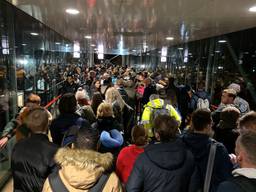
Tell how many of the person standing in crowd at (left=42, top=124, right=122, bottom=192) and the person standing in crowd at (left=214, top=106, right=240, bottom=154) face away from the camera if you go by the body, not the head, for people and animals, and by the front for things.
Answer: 2

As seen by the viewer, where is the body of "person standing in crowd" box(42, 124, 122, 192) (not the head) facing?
away from the camera

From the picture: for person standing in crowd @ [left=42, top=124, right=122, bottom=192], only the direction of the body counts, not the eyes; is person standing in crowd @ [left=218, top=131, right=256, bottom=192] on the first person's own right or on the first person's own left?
on the first person's own right

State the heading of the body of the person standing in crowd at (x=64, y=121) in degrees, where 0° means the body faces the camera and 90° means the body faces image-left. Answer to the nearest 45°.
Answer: approximately 180°

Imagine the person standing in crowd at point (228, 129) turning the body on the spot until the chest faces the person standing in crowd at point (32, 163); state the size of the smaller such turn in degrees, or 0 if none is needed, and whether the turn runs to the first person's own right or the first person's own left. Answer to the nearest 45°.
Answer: approximately 135° to the first person's own left

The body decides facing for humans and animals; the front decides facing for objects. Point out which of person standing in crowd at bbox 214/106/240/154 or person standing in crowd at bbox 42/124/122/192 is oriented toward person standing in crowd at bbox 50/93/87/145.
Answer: person standing in crowd at bbox 42/124/122/192

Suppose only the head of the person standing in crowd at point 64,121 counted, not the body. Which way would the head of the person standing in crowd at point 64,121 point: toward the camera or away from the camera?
away from the camera

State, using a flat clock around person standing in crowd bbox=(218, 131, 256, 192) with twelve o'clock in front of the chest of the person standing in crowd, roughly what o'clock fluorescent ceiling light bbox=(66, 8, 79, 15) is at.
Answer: The fluorescent ceiling light is roughly at 12 o'clock from the person standing in crowd.

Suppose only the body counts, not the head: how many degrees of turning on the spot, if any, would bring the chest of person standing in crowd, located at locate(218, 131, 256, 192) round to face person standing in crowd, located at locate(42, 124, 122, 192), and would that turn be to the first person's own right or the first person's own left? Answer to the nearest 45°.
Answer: approximately 45° to the first person's own left

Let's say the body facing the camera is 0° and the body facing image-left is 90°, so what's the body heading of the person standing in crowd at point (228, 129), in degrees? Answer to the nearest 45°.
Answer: approximately 180°

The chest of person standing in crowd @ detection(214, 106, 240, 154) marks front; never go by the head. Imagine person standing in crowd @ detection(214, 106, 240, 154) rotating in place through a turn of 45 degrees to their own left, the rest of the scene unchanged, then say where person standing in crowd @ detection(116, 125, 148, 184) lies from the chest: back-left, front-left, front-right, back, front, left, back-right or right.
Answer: left

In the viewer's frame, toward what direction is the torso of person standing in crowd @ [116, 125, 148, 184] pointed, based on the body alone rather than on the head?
away from the camera

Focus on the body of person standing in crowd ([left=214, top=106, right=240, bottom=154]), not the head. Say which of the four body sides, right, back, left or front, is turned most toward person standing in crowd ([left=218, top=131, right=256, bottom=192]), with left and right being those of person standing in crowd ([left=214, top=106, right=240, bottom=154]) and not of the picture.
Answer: back

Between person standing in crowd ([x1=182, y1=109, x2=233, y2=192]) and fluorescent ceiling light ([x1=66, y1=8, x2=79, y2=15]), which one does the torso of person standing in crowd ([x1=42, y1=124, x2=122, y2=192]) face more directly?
the fluorescent ceiling light
